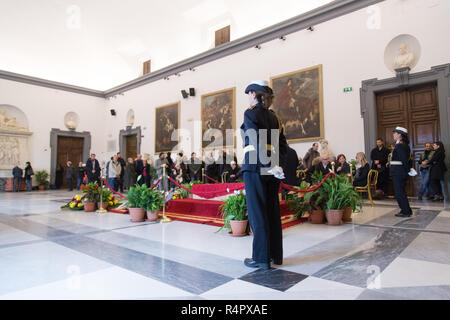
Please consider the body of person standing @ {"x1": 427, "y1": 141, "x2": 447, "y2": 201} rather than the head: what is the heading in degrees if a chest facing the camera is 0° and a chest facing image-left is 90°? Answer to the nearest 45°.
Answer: approximately 90°

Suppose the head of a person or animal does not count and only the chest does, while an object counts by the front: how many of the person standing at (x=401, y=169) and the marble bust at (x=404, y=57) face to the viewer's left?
1

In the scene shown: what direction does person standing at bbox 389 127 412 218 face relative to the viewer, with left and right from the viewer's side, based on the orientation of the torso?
facing to the left of the viewer

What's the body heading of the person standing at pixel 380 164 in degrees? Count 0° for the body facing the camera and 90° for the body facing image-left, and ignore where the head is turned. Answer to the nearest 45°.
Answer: approximately 45°

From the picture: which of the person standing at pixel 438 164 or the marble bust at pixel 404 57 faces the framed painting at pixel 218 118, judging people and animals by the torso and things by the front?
the person standing

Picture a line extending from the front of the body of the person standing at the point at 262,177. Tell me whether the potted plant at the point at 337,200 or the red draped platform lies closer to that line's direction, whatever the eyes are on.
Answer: the red draped platform

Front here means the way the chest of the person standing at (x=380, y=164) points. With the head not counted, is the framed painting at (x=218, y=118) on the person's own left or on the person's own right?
on the person's own right

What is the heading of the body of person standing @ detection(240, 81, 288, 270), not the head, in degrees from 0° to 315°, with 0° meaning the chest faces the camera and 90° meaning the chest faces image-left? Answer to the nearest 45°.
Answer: approximately 135°

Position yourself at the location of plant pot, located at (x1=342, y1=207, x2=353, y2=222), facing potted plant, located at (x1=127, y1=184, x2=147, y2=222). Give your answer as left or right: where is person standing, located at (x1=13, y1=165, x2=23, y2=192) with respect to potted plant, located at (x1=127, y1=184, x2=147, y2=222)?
right
